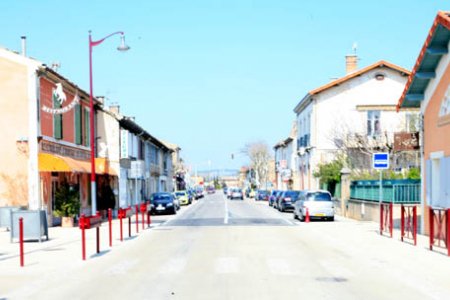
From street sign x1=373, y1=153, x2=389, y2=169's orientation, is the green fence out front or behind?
behind

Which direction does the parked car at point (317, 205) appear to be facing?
away from the camera
